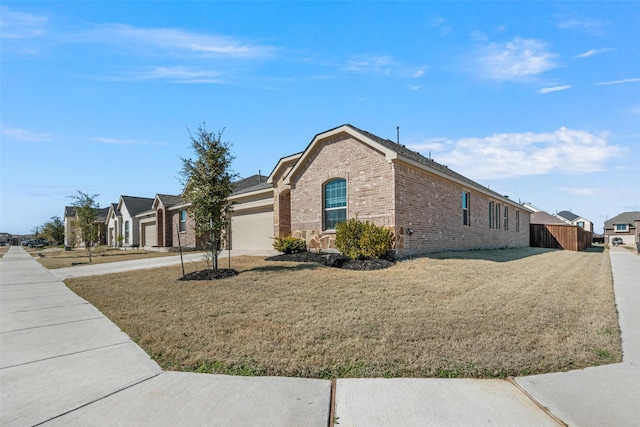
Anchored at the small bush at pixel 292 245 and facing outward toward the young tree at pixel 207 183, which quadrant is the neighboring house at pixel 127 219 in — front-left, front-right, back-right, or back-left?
back-right

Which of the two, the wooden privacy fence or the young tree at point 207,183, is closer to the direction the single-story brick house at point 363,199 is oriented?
the young tree

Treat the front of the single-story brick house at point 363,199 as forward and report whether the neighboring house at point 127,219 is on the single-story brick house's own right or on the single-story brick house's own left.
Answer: on the single-story brick house's own right

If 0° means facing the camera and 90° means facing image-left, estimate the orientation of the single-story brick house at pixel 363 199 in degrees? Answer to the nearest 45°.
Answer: approximately 45°

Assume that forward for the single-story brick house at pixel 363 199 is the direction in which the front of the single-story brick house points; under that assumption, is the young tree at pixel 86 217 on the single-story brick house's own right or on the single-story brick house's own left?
on the single-story brick house's own right

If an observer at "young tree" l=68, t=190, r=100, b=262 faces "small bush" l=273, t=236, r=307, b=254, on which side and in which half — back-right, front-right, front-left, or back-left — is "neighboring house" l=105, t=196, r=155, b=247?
back-left

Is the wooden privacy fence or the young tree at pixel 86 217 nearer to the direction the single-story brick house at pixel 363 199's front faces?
the young tree

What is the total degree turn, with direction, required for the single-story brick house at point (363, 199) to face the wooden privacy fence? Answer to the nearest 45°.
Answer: approximately 180°
